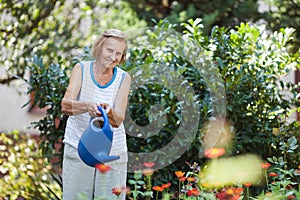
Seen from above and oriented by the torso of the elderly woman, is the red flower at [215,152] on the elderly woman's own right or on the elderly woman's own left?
on the elderly woman's own left

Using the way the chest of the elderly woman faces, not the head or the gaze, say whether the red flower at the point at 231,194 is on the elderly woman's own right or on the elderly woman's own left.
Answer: on the elderly woman's own left

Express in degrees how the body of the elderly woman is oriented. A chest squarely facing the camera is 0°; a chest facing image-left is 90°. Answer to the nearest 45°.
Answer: approximately 0°
